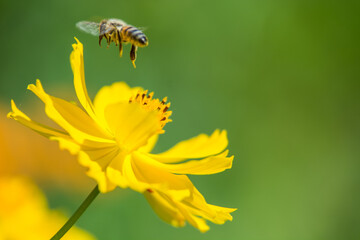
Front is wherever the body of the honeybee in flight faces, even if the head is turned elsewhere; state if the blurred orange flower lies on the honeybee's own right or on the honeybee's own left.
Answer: on the honeybee's own right

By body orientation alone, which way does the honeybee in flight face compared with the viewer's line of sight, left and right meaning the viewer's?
facing away from the viewer and to the left of the viewer
